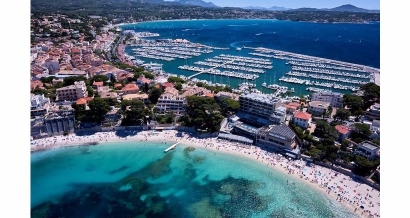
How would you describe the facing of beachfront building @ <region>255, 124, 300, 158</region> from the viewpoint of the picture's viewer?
facing the viewer and to the left of the viewer

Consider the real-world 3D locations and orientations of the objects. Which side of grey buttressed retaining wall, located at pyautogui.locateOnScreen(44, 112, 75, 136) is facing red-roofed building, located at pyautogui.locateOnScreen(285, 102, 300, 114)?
left

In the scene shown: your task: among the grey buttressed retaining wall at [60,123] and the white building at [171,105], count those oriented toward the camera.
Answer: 2

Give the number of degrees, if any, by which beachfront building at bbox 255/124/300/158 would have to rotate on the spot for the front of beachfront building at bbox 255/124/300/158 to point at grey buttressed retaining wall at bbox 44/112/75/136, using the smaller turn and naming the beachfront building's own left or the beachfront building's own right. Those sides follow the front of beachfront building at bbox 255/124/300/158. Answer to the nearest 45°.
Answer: approximately 45° to the beachfront building's own right

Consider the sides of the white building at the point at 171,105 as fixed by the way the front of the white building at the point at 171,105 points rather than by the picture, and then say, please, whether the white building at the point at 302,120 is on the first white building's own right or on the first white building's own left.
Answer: on the first white building's own left

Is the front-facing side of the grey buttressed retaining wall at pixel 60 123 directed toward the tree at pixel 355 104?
no

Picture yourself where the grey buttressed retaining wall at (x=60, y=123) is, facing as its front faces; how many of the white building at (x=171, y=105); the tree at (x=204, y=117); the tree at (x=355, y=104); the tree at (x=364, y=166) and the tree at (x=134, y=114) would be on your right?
0

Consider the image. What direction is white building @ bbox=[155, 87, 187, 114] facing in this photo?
toward the camera

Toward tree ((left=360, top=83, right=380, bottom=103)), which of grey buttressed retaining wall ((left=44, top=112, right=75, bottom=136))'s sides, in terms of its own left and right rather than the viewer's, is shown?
left

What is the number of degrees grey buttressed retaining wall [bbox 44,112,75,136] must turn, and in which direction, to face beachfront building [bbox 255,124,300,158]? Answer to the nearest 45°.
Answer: approximately 45° to its left

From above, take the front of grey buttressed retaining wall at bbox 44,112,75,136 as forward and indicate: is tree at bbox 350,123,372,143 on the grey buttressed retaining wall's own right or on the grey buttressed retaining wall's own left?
on the grey buttressed retaining wall's own left

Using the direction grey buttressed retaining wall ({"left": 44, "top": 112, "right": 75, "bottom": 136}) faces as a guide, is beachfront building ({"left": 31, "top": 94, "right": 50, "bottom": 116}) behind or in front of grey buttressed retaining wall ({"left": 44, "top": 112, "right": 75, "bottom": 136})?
behind

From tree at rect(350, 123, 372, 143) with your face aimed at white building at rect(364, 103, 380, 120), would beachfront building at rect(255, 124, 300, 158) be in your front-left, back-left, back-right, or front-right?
back-left

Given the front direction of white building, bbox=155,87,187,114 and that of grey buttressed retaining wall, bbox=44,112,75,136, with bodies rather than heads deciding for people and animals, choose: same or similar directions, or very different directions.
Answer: same or similar directions
